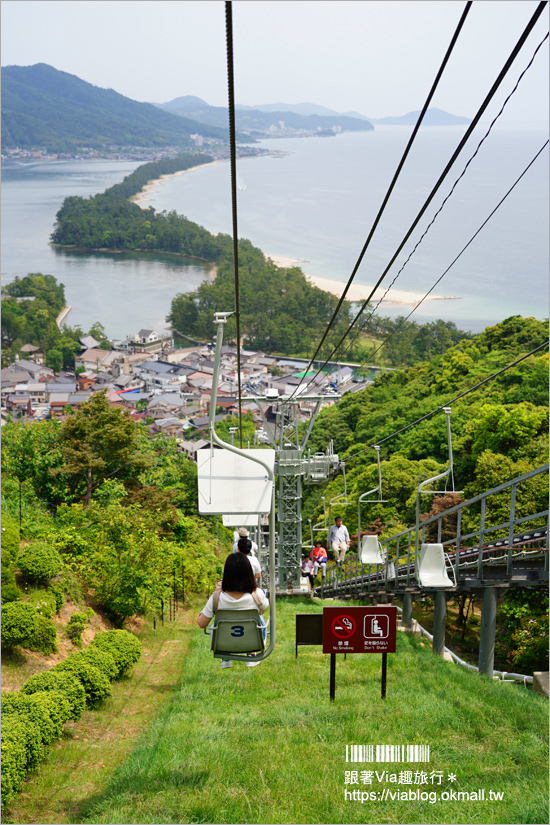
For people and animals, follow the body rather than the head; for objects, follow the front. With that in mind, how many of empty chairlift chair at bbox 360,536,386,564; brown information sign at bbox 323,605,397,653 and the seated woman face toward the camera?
2

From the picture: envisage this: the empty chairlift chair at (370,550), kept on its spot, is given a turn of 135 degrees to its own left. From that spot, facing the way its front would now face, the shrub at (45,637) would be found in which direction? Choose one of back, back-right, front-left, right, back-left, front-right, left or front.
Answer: back

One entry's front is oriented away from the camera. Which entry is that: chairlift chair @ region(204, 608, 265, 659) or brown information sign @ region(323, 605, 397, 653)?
the chairlift chair

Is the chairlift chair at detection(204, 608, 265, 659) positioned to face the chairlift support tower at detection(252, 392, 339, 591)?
yes

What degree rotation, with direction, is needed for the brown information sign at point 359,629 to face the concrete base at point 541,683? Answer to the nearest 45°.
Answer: approximately 135° to its left

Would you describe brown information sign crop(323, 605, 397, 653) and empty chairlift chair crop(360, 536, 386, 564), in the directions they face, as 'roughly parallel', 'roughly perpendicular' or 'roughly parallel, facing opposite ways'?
roughly parallel

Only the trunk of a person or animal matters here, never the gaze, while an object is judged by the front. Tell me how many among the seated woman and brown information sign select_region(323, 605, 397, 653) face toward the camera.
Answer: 1

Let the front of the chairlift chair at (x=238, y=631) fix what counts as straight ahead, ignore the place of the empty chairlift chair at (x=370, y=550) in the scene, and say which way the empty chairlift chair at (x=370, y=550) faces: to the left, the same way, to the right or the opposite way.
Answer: the opposite way

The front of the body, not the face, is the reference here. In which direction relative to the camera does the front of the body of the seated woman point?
away from the camera

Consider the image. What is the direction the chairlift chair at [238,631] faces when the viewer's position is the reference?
facing away from the viewer

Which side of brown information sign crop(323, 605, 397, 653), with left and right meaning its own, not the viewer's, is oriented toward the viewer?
front

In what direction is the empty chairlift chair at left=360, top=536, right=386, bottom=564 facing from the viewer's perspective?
toward the camera

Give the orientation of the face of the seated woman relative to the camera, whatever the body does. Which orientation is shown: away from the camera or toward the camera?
away from the camera
